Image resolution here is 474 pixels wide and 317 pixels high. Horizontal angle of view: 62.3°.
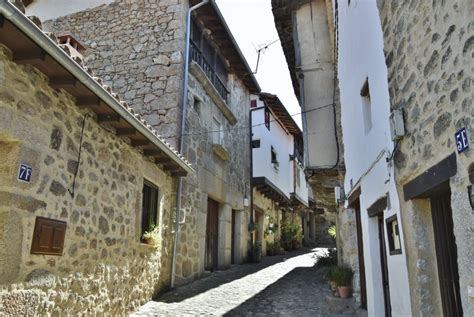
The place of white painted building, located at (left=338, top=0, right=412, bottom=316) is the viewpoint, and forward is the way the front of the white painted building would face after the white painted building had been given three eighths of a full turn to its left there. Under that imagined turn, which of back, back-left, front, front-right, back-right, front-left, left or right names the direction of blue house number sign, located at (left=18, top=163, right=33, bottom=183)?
back-right

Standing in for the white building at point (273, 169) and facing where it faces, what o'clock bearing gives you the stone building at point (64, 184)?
the stone building at point (64, 184) is roughly at 2 o'clock from the white building at point (273, 169).

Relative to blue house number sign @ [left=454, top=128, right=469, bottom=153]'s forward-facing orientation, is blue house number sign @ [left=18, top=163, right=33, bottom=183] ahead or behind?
ahead

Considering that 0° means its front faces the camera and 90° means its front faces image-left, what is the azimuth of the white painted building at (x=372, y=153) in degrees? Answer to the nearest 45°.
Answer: approximately 45°

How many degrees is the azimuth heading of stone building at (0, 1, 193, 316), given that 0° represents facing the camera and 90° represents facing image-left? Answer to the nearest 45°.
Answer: approximately 315°

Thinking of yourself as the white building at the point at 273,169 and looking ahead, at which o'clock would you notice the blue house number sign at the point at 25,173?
The blue house number sign is roughly at 2 o'clock from the white building.

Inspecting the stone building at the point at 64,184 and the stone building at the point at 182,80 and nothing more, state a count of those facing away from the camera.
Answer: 0

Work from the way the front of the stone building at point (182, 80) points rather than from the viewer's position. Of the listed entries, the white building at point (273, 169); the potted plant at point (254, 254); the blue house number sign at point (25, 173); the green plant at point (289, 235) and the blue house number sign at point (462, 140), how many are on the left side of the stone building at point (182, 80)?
3

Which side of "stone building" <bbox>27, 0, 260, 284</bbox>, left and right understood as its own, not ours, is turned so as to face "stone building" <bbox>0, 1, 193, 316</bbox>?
right

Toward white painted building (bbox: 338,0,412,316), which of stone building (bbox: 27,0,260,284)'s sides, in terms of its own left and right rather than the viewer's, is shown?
front

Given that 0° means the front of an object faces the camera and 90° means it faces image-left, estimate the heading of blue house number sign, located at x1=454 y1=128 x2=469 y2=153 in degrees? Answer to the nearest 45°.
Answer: approximately 45°

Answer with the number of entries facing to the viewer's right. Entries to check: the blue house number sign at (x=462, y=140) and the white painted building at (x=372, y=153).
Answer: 0
